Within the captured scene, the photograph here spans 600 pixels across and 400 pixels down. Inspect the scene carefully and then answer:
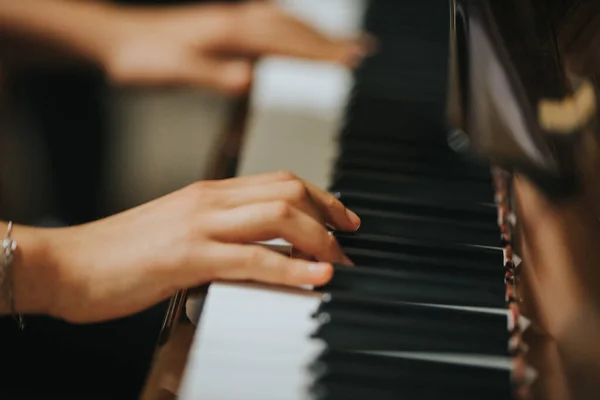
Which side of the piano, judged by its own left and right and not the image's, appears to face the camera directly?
left
